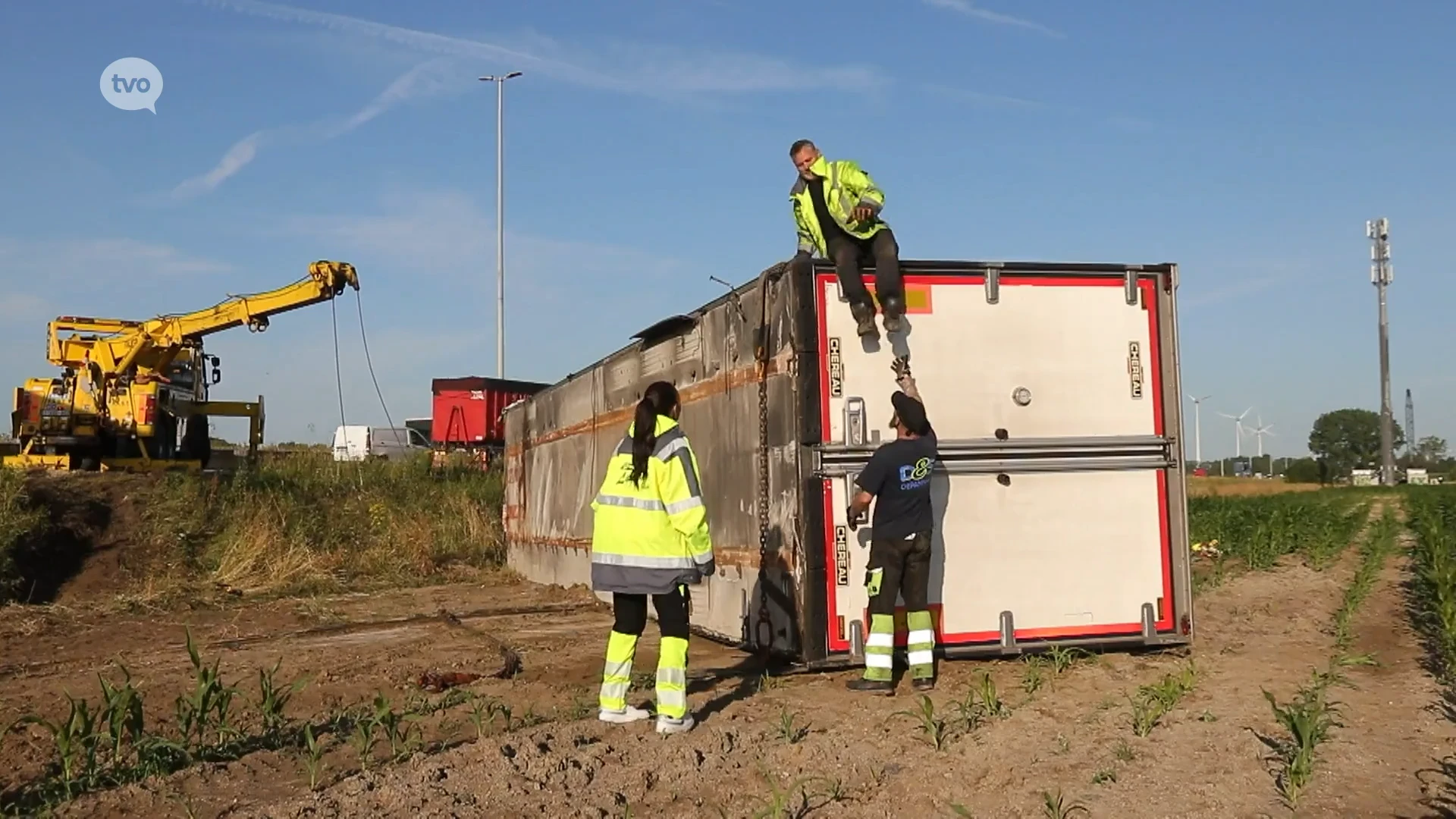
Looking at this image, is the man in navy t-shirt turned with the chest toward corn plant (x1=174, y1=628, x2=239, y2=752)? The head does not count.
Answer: no

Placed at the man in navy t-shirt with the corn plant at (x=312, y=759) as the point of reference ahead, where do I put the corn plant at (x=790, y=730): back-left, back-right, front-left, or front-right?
front-left

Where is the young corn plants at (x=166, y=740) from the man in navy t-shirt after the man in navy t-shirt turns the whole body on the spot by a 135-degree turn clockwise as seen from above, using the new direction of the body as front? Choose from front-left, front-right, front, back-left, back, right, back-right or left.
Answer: back-right

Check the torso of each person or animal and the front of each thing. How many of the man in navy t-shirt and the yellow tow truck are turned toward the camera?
0

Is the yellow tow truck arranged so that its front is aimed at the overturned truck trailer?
no

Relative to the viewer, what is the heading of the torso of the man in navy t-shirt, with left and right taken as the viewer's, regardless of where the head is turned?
facing away from the viewer and to the left of the viewer

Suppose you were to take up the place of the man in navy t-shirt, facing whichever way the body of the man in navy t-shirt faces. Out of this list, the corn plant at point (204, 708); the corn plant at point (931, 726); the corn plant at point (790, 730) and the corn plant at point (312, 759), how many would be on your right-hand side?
0

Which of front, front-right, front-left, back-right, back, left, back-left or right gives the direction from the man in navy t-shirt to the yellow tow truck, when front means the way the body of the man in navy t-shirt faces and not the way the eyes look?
front

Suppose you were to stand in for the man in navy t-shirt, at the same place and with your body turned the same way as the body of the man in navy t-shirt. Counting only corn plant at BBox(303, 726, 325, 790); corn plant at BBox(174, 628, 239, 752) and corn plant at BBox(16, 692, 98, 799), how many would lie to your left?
3

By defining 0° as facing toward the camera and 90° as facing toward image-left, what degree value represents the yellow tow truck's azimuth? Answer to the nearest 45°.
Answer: approximately 225°

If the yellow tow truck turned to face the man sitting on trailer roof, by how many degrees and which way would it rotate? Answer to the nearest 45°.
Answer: approximately 135° to its right

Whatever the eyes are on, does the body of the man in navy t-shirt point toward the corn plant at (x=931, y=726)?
no
